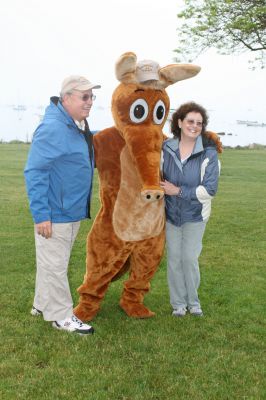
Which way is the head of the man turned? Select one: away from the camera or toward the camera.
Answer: toward the camera

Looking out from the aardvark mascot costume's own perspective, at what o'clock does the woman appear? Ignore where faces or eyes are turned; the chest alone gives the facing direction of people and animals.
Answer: The woman is roughly at 10 o'clock from the aardvark mascot costume.

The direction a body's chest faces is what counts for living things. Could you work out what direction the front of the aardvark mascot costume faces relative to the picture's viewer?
facing the viewer and to the right of the viewer

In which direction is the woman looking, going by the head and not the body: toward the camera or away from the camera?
toward the camera
